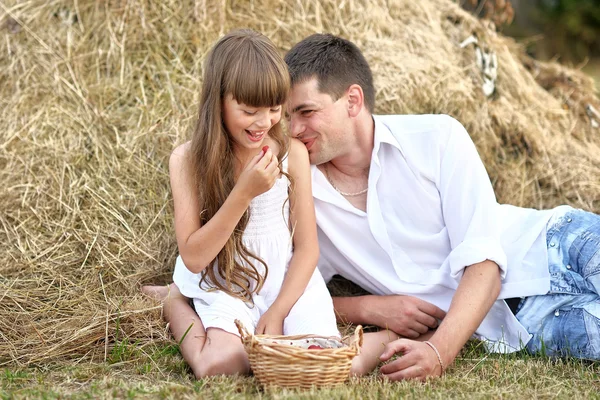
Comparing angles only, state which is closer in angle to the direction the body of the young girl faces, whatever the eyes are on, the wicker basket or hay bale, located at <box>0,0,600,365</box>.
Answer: the wicker basket

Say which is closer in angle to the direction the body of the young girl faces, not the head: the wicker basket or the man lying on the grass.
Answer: the wicker basket
